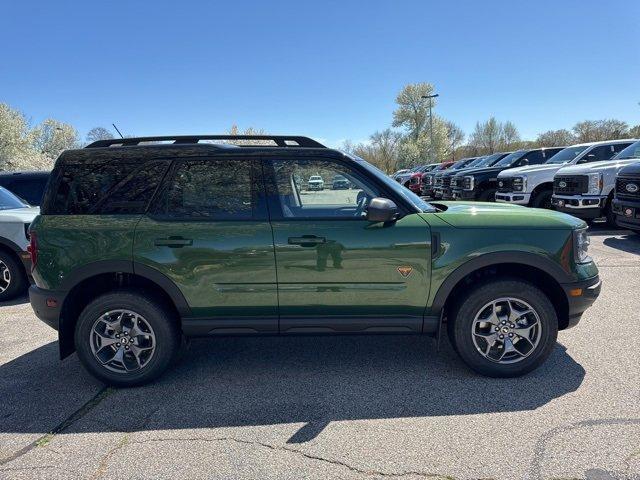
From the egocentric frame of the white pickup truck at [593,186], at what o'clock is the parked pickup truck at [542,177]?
The parked pickup truck is roughly at 3 o'clock from the white pickup truck.

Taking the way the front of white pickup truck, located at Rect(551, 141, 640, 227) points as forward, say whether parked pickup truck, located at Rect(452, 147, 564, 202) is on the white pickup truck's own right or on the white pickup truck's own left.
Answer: on the white pickup truck's own right

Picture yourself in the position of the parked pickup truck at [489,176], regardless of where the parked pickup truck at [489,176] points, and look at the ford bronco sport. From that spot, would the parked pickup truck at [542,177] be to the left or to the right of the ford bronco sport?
left

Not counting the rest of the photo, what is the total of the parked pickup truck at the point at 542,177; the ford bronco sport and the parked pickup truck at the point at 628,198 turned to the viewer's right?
1

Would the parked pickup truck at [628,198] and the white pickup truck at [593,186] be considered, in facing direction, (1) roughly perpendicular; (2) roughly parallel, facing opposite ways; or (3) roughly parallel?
roughly parallel

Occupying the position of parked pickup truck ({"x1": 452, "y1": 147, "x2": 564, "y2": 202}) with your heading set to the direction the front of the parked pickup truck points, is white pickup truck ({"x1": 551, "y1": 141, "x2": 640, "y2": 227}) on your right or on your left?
on your left

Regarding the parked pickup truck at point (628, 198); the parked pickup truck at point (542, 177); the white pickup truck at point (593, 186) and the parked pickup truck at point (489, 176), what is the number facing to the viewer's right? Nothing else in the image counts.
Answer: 0

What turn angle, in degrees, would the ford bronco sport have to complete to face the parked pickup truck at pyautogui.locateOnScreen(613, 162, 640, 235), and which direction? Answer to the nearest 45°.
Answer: approximately 45° to its left

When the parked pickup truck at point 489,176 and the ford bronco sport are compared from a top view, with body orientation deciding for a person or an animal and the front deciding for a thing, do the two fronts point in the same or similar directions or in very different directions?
very different directions

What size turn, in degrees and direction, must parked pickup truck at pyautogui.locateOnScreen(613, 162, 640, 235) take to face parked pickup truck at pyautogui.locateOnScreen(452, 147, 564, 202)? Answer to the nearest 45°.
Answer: approximately 90° to its right

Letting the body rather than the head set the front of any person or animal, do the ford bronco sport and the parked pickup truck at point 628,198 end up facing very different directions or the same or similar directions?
very different directions

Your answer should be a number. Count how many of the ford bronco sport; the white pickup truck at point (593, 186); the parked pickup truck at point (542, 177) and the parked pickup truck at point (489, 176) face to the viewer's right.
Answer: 1

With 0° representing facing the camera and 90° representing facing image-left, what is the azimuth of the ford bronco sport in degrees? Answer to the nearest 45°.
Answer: approximately 270°

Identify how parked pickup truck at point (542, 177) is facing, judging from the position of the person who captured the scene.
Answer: facing the viewer and to the left of the viewer
